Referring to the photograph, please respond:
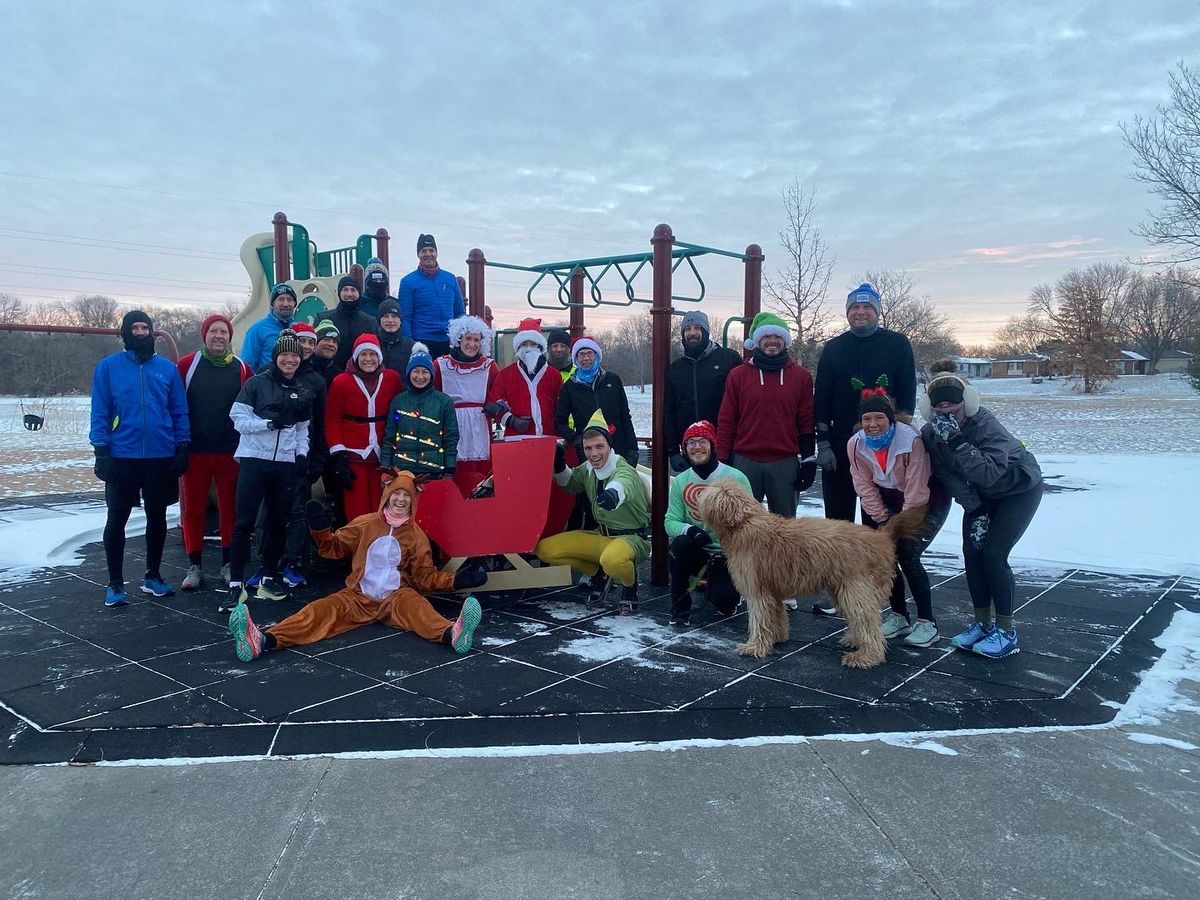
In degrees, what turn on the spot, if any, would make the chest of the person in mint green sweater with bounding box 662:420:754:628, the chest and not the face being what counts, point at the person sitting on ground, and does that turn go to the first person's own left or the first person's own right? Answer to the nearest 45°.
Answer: approximately 90° to the first person's own right

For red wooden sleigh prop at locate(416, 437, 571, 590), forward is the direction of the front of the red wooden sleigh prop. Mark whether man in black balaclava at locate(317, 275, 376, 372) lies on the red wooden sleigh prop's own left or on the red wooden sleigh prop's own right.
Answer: on the red wooden sleigh prop's own right

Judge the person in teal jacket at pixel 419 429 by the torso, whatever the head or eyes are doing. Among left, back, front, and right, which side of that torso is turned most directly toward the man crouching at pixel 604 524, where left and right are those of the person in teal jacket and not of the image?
left

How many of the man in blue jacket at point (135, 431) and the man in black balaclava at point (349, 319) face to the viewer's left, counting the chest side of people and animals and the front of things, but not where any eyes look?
0

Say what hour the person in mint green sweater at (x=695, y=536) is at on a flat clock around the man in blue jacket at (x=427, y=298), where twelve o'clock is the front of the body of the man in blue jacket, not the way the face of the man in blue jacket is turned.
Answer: The person in mint green sweater is roughly at 11 o'clock from the man in blue jacket.

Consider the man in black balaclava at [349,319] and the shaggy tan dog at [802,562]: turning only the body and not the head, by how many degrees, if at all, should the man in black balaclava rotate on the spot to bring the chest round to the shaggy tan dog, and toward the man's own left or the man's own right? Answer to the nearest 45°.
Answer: approximately 45° to the man's own left

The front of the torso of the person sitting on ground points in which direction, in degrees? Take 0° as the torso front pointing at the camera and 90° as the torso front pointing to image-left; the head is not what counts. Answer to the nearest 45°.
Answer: approximately 0°

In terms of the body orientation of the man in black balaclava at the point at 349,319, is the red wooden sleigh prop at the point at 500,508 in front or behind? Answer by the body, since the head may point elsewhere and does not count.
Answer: in front

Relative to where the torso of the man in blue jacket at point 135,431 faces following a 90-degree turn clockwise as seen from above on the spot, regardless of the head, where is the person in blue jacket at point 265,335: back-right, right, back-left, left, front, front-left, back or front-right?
back-right

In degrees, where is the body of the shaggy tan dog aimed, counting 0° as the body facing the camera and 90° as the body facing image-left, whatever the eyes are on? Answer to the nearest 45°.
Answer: approximately 90°
